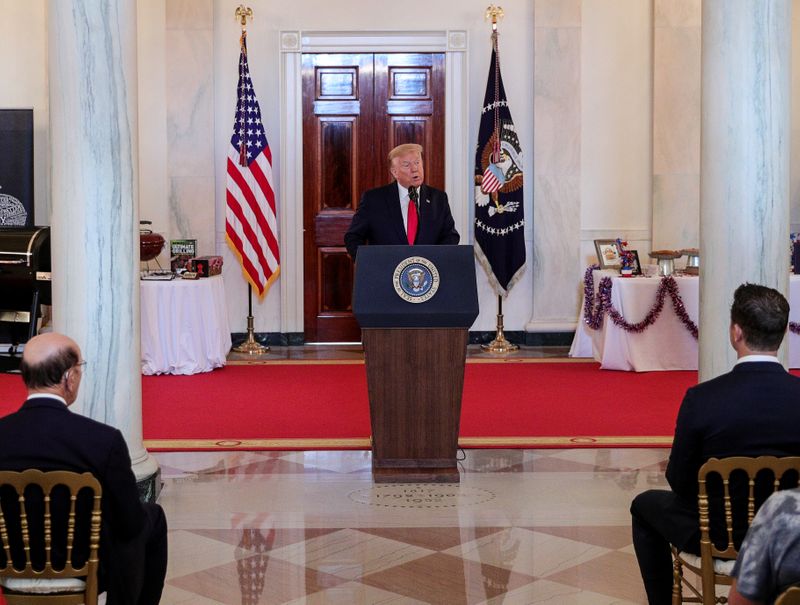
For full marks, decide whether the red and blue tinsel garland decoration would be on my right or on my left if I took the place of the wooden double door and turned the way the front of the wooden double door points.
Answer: on my left

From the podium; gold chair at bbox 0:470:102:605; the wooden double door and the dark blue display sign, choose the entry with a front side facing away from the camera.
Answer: the gold chair

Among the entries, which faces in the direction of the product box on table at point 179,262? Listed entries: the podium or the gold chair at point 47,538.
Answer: the gold chair

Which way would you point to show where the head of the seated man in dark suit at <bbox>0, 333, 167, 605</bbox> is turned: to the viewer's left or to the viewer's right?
to the viewer's right

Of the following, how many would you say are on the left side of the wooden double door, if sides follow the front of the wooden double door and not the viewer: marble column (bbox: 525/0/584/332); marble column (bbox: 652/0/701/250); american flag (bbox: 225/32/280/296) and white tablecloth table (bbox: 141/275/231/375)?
2

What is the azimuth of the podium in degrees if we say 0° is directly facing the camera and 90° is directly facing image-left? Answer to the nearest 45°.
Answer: approximately 0°

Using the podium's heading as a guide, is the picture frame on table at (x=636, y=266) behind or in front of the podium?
behind

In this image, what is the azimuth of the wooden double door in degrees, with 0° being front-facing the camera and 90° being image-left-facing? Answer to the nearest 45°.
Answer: approximately 0°

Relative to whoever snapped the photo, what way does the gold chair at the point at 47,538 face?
facing away from the viewer

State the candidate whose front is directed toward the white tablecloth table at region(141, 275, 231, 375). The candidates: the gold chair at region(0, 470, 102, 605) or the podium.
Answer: the gold chair

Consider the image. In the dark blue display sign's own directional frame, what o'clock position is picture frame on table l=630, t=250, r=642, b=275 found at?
The picture frame on table is roughly at 10 o'clock from the dark blue display sign.

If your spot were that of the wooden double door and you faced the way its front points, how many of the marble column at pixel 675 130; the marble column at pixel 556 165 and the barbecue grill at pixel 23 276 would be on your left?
2

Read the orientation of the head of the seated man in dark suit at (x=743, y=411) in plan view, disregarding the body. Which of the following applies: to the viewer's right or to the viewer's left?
to the viewer's left

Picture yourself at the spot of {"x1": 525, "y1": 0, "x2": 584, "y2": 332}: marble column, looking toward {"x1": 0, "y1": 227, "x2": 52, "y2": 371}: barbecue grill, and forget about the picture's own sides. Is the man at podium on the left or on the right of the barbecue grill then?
left

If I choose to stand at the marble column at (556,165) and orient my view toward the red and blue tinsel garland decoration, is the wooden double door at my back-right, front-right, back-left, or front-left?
back-right
